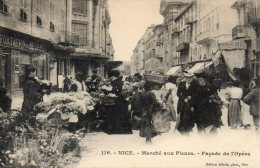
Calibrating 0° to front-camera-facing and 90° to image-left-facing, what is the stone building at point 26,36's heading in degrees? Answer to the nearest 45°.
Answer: approximately 315°

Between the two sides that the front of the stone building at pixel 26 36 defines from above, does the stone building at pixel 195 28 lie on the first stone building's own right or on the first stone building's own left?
on the first stone building's own left

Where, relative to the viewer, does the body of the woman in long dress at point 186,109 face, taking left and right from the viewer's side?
facing the viewer

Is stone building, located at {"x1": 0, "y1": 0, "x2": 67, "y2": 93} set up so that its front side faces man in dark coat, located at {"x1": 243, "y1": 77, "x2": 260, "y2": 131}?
yes
